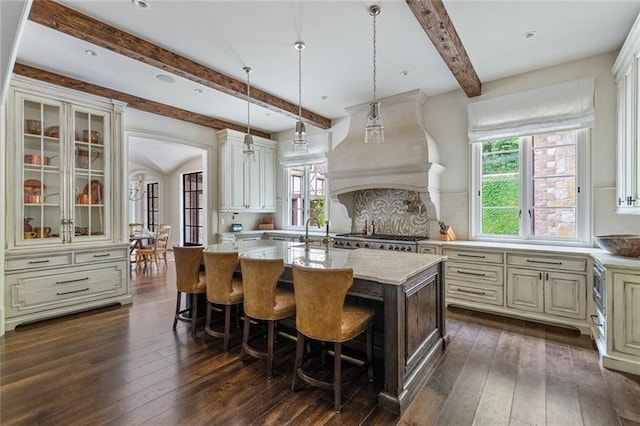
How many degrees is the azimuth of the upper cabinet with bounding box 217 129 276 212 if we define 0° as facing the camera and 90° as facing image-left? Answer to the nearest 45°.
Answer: approximately 315°

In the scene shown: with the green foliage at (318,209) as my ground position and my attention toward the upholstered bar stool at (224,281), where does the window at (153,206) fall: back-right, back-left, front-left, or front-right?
back-right

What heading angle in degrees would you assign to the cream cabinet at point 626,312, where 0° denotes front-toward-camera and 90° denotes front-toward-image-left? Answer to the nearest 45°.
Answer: approximately 45°

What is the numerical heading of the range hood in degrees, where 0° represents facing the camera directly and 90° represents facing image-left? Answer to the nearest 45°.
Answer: approximately 45°

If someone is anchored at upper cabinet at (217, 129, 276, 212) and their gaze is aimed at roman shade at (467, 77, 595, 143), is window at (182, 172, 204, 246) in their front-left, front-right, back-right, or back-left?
back-left

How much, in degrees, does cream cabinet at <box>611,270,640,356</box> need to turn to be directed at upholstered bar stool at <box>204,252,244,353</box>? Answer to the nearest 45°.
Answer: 0° — it already faces it

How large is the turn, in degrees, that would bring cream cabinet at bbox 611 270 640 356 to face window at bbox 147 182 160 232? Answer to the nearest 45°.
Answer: approximately 45° to its right

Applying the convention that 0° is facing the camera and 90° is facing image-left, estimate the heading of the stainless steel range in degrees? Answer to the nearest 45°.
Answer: approximately 45°

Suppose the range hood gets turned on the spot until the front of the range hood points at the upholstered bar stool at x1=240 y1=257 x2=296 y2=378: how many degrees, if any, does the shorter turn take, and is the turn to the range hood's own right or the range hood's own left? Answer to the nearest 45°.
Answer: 0° — it already faces it

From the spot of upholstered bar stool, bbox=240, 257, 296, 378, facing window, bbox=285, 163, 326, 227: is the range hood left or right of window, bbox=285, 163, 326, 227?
right

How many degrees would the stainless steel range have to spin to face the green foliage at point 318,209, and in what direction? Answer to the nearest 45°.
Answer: approximately 90° to its right
